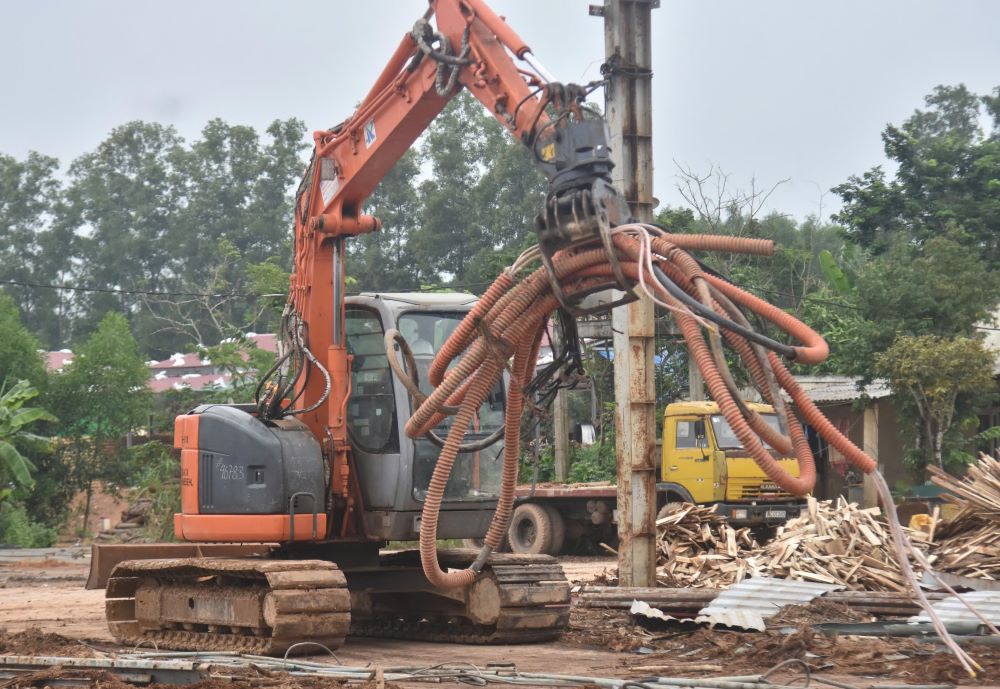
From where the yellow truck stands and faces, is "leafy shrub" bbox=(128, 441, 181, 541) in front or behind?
behind

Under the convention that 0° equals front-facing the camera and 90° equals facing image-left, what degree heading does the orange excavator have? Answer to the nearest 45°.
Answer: approximately 315°

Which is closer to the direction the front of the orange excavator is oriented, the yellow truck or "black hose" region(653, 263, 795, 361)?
the black hose

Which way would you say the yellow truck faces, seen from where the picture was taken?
facing the viewer and to the right of the viewer

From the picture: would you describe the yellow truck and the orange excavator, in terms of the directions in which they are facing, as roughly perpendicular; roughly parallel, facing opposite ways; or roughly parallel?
roughly parallel

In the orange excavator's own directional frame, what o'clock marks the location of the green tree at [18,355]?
The green tree is roughly at 7 o'clock from the orange excavator.

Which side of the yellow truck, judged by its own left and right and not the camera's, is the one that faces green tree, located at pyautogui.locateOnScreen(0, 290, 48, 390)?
back

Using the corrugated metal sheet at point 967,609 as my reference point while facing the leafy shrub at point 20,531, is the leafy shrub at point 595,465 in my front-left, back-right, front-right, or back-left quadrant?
front-right

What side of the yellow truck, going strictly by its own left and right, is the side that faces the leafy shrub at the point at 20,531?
back

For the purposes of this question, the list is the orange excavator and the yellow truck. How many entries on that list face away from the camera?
0

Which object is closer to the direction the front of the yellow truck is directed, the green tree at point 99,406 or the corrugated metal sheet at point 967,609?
the corrugated metal sheet
